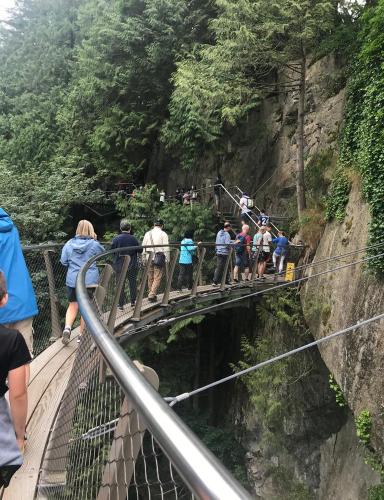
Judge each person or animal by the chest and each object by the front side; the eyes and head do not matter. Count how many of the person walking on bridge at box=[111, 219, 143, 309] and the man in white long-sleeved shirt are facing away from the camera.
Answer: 2

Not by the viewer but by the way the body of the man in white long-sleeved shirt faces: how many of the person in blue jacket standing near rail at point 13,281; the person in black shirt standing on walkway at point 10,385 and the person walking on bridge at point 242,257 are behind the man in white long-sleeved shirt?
2

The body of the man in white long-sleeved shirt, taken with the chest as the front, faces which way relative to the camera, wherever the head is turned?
away from the camera

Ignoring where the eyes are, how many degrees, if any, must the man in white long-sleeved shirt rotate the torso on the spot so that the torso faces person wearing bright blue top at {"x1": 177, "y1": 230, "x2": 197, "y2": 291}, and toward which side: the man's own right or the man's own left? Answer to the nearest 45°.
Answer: approximately 45° to the man's own right

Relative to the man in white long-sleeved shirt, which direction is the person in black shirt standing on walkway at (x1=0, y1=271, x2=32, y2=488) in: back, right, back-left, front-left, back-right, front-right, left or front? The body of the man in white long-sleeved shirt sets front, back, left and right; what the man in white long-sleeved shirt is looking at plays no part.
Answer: back

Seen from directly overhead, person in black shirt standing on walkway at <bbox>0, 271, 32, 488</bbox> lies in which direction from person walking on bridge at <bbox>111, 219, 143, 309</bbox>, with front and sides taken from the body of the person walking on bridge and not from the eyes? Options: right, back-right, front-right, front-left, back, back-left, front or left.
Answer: back

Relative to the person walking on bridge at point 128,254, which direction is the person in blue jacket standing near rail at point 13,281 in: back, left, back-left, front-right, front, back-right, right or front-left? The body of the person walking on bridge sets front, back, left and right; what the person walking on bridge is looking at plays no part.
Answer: back

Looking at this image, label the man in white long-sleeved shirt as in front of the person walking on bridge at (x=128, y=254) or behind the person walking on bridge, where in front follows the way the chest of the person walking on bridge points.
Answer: in front

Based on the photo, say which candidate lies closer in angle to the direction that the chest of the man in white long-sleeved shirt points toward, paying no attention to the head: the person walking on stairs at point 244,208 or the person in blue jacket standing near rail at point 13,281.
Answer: the person walking on stairs

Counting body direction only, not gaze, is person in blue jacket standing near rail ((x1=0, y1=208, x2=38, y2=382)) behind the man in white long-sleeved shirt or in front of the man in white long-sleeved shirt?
behind

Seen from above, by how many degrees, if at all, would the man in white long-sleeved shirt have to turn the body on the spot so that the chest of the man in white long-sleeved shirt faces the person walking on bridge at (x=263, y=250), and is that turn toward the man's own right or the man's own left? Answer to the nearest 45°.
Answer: approximately 45° to the man's own right

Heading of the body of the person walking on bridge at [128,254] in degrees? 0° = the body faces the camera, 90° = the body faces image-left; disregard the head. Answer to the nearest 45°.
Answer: approximately 180°

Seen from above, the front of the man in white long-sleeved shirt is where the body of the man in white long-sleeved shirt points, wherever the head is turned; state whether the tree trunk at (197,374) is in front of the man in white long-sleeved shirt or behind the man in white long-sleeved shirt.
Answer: in front
